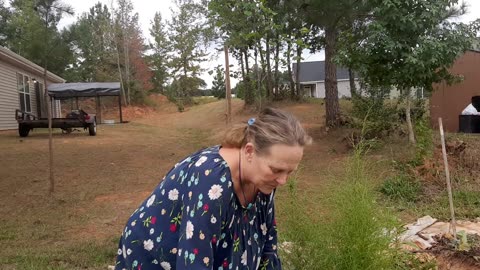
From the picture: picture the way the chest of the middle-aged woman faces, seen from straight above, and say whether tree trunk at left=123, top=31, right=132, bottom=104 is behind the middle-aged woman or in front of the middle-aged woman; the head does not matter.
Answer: behind

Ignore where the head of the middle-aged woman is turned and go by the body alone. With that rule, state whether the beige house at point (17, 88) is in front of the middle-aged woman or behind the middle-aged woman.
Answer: behind

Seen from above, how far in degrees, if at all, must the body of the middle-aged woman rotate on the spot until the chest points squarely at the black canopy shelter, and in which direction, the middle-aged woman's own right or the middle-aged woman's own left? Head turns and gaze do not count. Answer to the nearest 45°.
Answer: approximately 135° to the middle-aged woman's own left

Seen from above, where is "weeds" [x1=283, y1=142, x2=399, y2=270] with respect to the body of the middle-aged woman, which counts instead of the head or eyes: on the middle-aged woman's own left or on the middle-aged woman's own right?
on the middle-aged woman's own left

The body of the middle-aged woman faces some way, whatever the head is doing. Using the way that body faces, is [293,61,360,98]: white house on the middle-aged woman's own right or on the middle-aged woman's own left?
on the middle-aged woman's own left

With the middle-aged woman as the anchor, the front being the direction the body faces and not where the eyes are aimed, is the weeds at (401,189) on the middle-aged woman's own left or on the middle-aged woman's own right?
on the middle-aged woman's own left

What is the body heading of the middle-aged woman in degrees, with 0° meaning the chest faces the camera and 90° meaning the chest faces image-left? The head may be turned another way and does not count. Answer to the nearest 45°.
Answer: approximately 315°

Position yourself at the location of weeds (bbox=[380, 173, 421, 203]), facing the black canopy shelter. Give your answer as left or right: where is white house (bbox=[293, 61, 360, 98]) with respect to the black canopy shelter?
right
